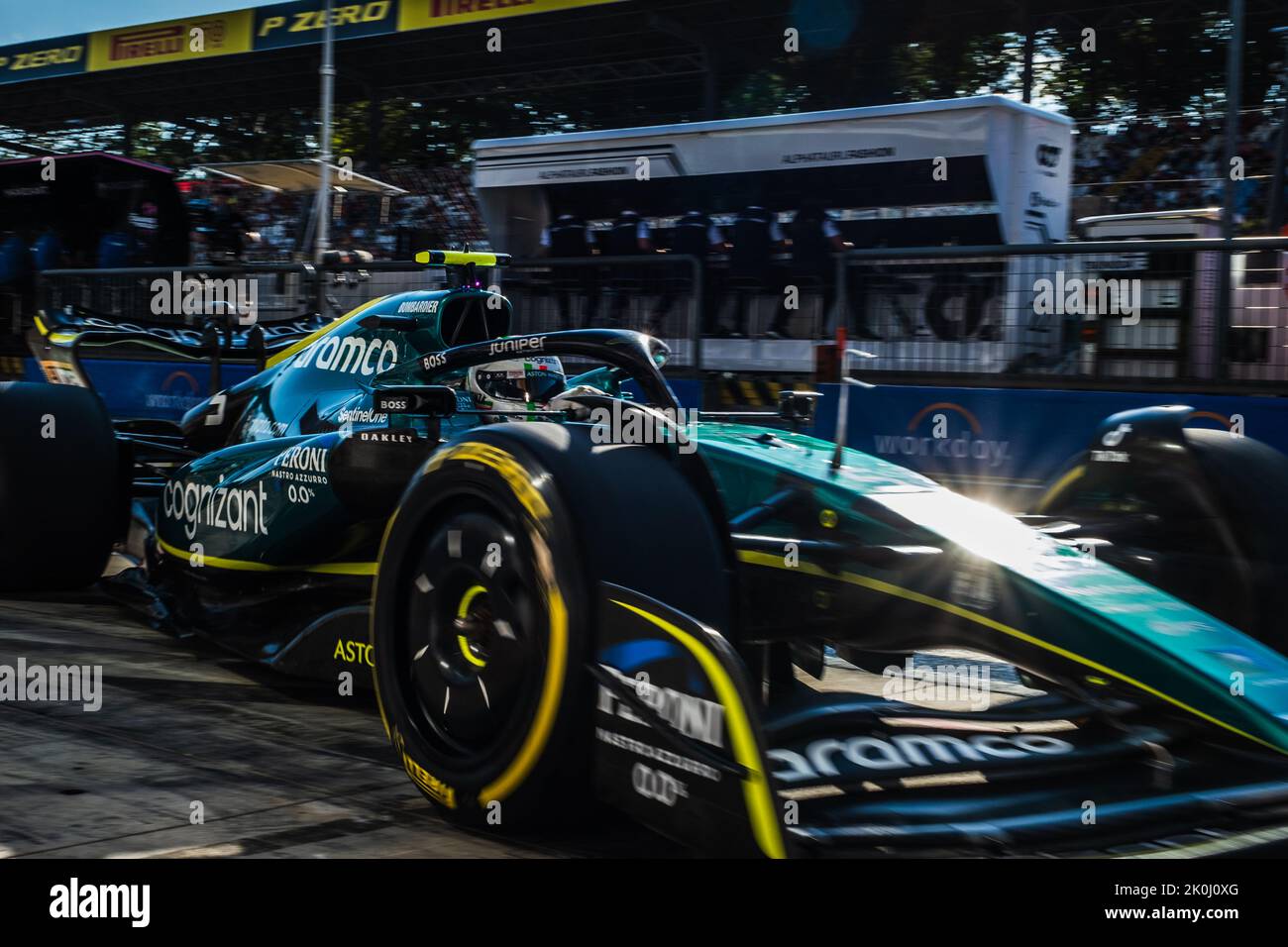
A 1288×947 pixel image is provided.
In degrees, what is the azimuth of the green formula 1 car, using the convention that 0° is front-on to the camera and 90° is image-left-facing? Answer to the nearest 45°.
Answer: approximately 315°
